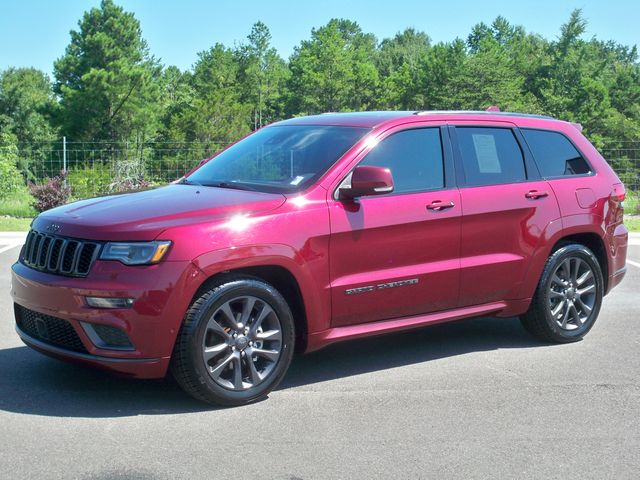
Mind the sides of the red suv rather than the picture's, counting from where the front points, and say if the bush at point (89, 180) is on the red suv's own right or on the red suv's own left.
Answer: on the red suv's own right

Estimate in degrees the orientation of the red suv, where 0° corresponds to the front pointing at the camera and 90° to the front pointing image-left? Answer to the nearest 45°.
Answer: approximately 45°

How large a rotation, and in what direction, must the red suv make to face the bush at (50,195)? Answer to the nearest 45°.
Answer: approximately 90° to its right

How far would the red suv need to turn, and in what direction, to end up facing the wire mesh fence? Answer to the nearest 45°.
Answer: approximately 135° to its right

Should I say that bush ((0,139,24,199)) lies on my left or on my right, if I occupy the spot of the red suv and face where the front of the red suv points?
on my right
